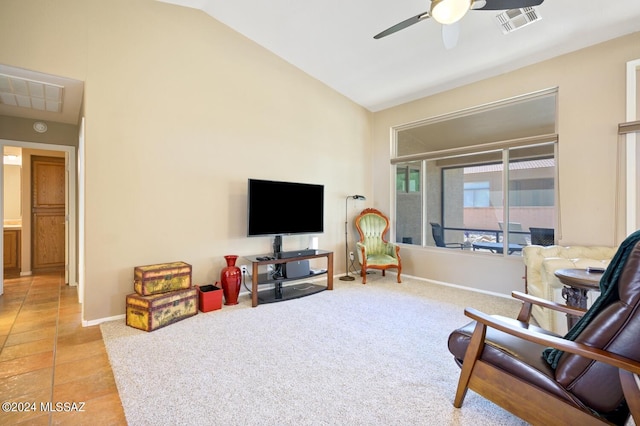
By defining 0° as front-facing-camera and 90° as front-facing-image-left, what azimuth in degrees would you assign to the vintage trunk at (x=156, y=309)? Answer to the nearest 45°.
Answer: approximately 315°

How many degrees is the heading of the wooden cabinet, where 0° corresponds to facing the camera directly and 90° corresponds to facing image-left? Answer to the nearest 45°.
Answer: approximately 0°

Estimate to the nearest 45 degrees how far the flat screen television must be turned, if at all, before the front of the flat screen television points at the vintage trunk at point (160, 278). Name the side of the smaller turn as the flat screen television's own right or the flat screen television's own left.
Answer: approximately 90° to the flat screen television's own right

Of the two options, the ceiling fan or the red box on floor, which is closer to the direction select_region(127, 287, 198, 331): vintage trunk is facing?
the ceiling fan

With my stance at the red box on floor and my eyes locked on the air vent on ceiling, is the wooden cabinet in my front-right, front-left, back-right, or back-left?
back-left

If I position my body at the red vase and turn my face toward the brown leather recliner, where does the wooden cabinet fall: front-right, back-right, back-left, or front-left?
back-right

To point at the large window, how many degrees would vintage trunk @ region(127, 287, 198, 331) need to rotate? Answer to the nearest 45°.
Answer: approximately 45° to its left

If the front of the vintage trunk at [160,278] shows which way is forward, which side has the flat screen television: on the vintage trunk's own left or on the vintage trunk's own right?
on the vintage trunk's own left

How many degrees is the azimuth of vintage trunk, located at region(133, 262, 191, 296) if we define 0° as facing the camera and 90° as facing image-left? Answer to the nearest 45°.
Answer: approximately 315°

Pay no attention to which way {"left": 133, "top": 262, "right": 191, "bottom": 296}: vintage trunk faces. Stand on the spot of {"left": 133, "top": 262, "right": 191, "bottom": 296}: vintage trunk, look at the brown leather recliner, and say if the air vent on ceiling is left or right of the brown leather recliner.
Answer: left

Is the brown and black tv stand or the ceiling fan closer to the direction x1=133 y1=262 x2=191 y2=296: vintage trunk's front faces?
the ceiling fan

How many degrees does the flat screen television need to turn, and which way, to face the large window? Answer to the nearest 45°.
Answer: approximately 45° to its left

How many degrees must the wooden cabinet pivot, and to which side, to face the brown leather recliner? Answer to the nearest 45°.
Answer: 0° — it already faces it
